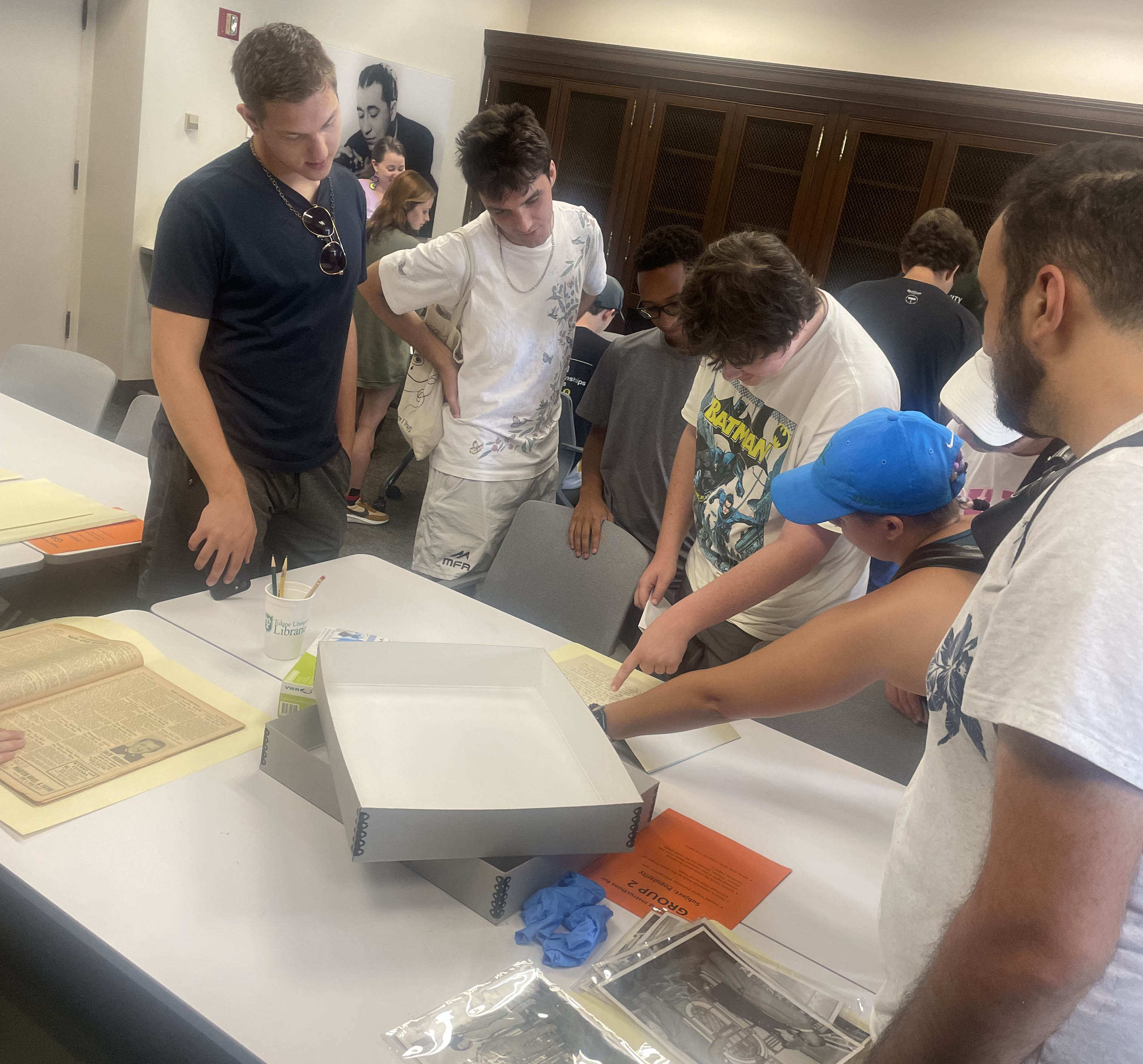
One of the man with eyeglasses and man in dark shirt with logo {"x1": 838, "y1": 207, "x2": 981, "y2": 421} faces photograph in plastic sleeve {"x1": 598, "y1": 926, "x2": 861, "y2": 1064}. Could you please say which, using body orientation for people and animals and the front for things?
the man with eyeglasses

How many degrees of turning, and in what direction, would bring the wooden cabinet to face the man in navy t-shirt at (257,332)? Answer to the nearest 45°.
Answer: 0° — it already faces them

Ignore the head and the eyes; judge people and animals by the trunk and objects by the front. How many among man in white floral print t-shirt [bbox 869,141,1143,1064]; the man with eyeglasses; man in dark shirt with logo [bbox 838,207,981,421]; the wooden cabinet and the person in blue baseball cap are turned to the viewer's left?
2

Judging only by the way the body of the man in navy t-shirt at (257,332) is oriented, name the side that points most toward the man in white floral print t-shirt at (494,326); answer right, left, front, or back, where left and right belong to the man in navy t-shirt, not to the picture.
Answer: left

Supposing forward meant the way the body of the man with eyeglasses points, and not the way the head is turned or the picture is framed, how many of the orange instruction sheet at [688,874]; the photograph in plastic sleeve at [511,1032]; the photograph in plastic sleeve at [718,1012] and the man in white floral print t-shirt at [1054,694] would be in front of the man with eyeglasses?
4

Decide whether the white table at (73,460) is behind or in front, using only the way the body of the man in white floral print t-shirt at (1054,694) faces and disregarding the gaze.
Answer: in front

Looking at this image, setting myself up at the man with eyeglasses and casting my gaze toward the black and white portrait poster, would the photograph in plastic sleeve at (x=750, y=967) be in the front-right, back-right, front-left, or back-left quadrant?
back-left

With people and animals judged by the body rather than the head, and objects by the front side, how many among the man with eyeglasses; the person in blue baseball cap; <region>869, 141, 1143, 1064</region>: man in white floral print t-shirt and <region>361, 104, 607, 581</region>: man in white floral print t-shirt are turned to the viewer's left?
2

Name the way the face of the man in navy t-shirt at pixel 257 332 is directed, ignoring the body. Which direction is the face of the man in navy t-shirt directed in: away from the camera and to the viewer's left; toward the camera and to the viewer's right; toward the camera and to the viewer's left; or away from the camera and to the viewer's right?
toward the camera and to the viewer's right

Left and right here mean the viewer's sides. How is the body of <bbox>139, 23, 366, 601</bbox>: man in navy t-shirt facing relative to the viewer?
facing the viewer and to the right of the viewer

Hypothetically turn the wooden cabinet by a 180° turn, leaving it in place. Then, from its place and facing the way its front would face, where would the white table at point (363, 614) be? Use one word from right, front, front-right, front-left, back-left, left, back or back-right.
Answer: back

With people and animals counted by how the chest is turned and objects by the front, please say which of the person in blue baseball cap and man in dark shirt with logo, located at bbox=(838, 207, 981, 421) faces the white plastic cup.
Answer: the person in blue baseball cap

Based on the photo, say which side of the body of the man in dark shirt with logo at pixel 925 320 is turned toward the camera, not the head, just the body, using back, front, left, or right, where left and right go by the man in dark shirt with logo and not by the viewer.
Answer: back

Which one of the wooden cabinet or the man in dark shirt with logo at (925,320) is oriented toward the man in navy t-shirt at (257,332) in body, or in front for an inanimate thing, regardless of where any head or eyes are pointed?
the wooden cabinet

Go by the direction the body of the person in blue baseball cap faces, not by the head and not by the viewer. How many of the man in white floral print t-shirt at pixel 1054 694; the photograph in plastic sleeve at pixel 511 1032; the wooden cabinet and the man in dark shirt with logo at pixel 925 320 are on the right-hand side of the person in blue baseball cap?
2

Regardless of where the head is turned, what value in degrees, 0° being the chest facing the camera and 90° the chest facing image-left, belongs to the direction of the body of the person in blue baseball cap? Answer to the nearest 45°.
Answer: approximately 90°
